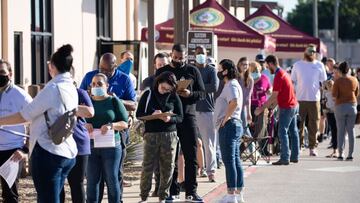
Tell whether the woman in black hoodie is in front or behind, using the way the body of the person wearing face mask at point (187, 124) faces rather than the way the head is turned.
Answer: in front

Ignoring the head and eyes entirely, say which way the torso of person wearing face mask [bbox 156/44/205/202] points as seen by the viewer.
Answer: toward the camera

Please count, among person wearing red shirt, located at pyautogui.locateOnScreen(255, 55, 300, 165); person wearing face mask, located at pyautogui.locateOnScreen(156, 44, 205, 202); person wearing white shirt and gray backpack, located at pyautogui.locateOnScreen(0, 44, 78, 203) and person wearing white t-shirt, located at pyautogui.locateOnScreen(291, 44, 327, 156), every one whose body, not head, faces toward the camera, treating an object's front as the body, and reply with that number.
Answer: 2

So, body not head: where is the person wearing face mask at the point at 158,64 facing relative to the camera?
toward the camera

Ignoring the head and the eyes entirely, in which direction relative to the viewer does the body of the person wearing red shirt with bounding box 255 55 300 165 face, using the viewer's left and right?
facing to the left of the viewer

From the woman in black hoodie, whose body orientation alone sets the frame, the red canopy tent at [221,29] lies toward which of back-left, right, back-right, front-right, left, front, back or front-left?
back

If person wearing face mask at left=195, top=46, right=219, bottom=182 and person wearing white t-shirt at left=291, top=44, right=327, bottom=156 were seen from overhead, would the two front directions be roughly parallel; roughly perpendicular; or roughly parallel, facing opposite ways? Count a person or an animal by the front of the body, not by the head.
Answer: roughly parallel

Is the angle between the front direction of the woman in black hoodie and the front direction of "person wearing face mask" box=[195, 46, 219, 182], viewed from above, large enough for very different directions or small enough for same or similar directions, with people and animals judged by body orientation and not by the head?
same or similar directions

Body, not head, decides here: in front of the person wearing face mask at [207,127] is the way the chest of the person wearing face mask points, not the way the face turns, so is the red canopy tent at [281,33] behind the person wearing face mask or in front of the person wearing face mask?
behind

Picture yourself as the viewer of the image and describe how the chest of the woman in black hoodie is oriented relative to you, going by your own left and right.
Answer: facing the viewer

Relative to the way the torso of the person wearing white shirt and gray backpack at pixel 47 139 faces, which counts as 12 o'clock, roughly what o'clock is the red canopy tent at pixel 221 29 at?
The red canopy tent is roughly at 2 o'clock from the person wearing white shirt and gray backpack.

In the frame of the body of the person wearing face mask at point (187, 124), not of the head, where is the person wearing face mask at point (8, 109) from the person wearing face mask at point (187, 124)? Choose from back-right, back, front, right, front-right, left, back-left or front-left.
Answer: front-right
